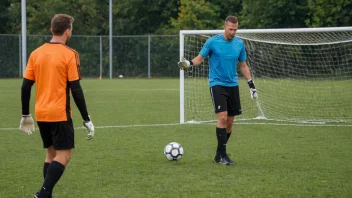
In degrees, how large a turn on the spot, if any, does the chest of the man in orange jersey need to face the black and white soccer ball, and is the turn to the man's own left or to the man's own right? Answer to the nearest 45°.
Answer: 0° — they already face it

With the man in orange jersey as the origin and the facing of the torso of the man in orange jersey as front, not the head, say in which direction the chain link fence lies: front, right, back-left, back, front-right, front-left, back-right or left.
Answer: front-left

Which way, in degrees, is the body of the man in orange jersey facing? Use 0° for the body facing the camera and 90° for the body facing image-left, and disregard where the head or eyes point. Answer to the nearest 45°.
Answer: approximately 225°

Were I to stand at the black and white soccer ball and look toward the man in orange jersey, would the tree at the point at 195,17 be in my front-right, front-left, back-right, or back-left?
back-right

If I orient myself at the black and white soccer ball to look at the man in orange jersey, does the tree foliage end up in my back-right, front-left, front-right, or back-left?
back-right

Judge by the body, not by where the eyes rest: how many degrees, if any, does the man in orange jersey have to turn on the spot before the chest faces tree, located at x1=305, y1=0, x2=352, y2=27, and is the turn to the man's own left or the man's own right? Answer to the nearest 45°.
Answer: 0° — they already face it

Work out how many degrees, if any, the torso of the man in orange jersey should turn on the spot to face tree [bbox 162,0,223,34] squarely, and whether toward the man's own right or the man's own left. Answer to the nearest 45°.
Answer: approximately 45° to the man's own left

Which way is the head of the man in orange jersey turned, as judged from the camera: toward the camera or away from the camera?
away from the camera

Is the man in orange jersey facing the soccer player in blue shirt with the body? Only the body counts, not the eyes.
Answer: yes
